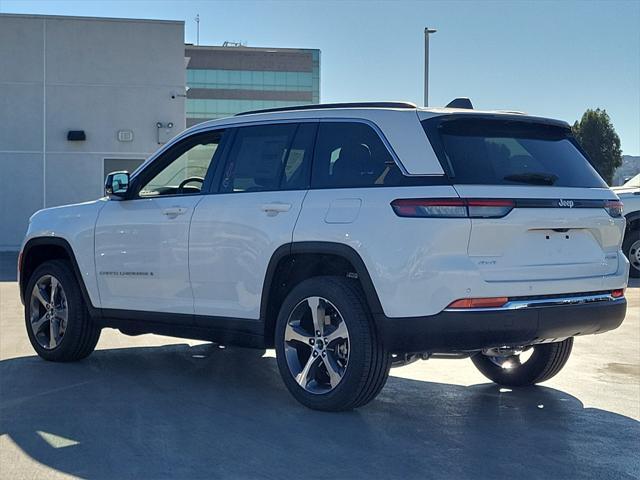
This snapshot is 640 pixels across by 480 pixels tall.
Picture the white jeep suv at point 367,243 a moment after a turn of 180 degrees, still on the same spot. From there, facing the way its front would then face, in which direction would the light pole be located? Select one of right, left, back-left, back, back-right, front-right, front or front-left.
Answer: back-left

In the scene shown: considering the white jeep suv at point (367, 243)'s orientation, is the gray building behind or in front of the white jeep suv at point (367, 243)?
in front

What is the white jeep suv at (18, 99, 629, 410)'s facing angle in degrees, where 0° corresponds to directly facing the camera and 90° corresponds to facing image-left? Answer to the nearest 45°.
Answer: approximately 135°
